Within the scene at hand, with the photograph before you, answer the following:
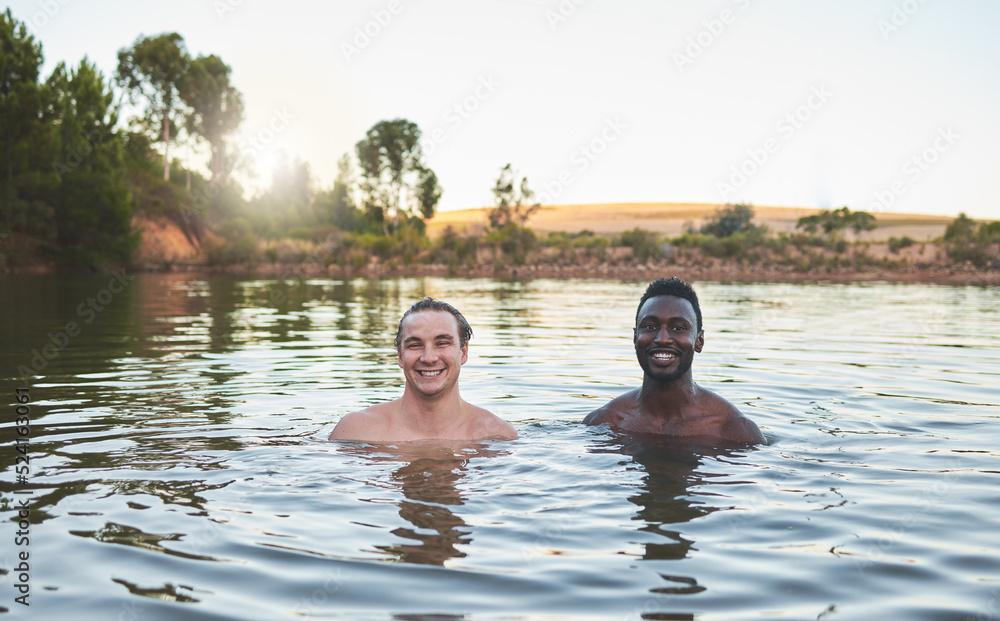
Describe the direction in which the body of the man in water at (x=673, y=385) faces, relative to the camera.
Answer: toward the camera

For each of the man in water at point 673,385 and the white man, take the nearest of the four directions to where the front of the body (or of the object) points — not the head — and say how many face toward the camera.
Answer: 2

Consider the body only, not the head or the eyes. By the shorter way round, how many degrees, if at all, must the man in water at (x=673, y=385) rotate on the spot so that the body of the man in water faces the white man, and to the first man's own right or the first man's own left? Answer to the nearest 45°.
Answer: approximately 90° to the first man's own right

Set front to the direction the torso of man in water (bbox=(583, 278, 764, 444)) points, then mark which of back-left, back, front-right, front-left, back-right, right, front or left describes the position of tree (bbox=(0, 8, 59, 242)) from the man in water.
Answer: back-right

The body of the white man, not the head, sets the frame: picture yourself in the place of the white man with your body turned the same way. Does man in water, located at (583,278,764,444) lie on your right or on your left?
on your left

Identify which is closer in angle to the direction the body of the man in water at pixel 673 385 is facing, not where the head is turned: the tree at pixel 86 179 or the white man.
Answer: the white man

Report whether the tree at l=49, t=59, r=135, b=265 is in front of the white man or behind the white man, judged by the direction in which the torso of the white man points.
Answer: behind

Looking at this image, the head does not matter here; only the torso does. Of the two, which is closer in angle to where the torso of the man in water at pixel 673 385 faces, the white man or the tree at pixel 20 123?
the white man

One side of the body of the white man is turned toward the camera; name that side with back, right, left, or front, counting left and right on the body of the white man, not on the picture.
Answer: front

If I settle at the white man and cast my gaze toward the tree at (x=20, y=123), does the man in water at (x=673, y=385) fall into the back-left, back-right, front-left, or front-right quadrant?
back-right

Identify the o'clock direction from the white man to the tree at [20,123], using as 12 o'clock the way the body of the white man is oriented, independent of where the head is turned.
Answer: The tree is roughly at 5 o'clock from the white man.
